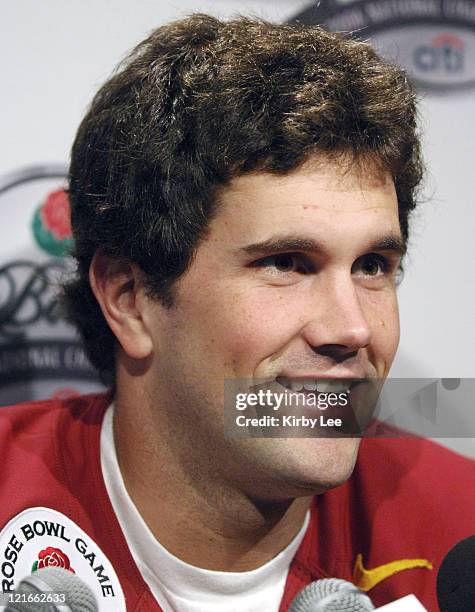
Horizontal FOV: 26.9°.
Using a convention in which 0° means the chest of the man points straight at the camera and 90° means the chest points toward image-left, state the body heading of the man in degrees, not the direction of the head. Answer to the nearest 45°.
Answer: approximately 315°

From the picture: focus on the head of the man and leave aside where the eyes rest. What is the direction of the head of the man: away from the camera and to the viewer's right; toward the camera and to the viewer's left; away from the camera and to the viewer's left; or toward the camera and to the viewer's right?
toward the camera and to the viewer's right
